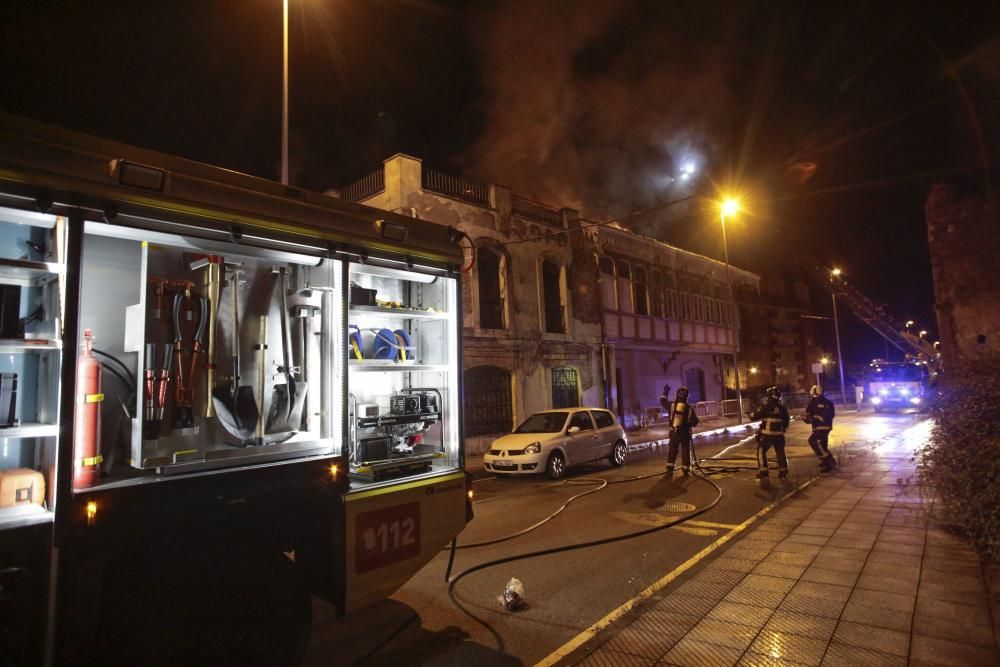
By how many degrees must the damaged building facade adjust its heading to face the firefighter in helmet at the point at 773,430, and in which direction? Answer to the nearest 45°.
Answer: approximately 45° to its right

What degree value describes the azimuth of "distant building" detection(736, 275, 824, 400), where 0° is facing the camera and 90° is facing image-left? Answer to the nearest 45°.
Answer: approximately 315°

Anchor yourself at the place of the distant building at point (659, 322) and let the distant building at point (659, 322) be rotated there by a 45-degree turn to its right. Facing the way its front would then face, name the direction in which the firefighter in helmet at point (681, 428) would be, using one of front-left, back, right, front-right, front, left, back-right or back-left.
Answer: front

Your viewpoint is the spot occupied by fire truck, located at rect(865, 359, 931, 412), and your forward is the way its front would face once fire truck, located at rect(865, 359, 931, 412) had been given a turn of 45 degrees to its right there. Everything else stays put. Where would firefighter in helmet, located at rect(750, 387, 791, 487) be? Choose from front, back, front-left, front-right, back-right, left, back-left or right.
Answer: front-left

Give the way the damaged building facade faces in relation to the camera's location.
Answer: facing the viewer and to the right of the viewer

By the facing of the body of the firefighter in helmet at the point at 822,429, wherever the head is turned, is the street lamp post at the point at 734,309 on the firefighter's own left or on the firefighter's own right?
on the firefighter's own right

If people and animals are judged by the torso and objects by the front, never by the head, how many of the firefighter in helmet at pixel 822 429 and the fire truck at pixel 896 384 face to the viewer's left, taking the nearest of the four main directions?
1

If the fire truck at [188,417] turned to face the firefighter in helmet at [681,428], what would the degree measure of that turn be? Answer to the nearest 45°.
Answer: approximately 180°

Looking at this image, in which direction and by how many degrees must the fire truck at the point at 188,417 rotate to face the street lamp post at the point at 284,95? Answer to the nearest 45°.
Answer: approximately 135° to its right

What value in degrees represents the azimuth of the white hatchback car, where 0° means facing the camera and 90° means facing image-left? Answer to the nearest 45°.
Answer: approximately 45°

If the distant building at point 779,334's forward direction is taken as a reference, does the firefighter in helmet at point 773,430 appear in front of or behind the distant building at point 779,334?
in front

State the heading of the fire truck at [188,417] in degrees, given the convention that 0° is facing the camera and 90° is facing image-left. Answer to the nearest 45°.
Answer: approximately 45°

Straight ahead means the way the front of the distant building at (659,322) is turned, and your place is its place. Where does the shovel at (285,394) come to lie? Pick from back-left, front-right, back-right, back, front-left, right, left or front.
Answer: front-right

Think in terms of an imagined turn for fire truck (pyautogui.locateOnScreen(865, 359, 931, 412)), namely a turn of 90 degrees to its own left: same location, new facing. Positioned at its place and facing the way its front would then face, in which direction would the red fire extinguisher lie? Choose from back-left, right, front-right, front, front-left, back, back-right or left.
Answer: right
